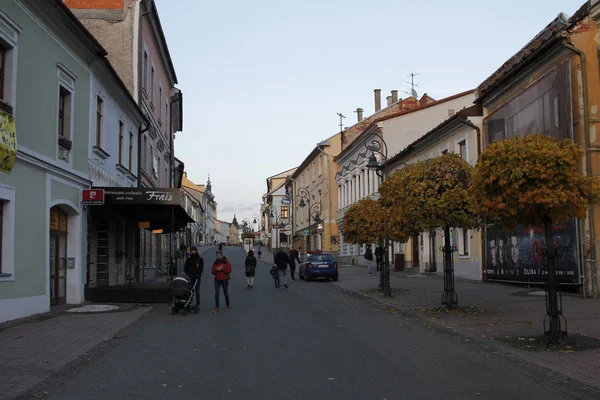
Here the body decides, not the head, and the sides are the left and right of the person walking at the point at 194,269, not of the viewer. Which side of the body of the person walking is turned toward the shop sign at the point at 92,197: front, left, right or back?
right

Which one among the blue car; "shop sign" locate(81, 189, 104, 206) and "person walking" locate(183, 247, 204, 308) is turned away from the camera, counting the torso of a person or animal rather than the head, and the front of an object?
the blue car

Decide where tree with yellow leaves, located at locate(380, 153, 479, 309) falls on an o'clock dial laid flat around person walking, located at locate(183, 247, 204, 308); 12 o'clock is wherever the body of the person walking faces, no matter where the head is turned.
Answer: The tree with yellow leaves is roughly at 10 o'clock from the person walking.

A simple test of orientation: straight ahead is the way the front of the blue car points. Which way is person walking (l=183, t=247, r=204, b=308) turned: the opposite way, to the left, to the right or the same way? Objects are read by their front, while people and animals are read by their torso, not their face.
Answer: the opposite way

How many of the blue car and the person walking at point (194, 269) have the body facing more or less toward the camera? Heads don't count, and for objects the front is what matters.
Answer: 1

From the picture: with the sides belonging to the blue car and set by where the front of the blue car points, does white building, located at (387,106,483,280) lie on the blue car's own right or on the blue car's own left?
on the blue car's own right

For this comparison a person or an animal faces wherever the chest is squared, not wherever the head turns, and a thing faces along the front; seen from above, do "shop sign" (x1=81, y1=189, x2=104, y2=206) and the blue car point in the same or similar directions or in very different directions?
very different directions

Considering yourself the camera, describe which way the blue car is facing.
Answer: facing away from the viewer

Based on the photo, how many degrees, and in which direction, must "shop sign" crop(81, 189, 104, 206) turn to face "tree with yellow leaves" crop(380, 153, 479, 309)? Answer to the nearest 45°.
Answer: approximately 45° to its left
